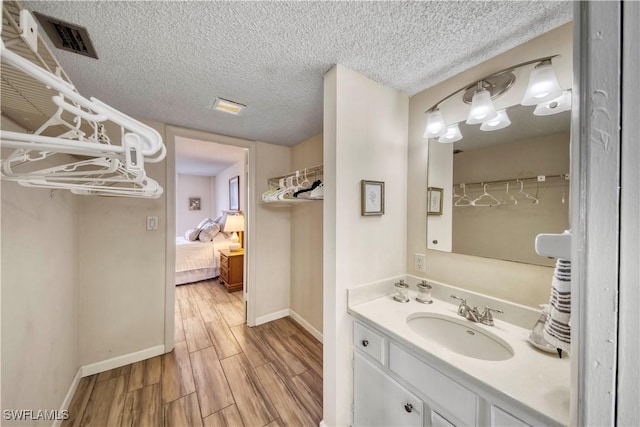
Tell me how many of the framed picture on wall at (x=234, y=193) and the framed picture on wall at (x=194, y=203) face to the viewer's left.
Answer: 1

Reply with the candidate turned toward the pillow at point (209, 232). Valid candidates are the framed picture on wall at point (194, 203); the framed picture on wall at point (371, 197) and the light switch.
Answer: the framed picture on wall at point (194, 203)

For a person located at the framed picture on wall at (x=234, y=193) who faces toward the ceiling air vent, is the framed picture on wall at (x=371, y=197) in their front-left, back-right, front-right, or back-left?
front-left

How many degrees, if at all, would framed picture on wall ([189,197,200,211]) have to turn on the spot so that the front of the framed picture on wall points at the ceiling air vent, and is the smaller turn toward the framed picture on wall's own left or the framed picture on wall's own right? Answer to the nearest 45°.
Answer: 0° — it already faces it

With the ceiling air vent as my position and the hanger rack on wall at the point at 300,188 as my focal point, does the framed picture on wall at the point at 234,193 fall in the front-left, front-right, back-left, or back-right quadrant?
front-left

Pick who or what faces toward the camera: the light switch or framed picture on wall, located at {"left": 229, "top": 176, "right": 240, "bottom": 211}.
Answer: the light switch

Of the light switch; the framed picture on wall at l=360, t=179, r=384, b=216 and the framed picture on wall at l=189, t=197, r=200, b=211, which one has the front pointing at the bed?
the framed picture on wall at l=189, t=197, r=200, b=211

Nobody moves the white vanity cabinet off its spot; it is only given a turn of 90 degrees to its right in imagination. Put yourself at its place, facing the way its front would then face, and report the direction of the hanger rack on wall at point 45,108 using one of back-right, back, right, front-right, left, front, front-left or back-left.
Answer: left

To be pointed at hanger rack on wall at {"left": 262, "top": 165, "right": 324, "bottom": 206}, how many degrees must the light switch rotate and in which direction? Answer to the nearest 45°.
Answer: approximately 45° to its left

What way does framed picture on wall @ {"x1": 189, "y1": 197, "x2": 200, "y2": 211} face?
toward the camera

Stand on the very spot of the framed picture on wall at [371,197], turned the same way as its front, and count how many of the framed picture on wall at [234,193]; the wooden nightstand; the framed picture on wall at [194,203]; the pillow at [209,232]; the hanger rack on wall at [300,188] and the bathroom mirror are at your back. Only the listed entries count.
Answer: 5

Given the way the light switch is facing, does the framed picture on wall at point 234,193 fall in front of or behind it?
behind

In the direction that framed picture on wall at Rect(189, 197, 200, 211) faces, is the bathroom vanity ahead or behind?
ahead

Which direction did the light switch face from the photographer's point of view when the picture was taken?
facing the viewer

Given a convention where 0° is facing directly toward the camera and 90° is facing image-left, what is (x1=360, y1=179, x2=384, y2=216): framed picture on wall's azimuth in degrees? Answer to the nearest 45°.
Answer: approximately 315°

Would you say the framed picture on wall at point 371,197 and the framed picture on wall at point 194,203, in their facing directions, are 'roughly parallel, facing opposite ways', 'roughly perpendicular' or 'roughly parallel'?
roughly parallel
